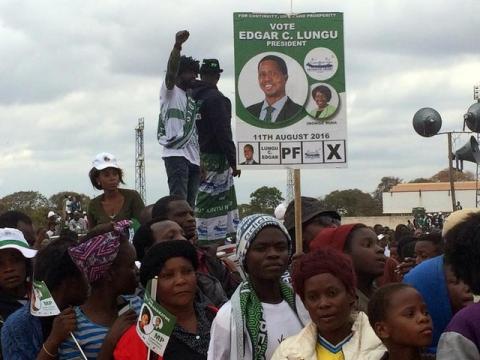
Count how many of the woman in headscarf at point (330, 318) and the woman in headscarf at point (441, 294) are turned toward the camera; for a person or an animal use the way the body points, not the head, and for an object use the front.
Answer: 1

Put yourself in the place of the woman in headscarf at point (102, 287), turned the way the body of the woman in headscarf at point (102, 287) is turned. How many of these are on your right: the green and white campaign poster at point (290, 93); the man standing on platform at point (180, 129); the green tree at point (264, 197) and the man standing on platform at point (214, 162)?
0

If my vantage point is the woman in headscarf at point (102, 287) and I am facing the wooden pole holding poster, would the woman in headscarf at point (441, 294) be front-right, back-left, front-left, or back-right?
front-right

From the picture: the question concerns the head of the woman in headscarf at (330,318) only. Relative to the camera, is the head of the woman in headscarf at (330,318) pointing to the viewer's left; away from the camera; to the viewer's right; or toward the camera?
toward the camera

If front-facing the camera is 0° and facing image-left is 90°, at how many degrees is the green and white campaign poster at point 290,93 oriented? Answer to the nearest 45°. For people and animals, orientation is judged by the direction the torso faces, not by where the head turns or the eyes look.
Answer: approximately 0°

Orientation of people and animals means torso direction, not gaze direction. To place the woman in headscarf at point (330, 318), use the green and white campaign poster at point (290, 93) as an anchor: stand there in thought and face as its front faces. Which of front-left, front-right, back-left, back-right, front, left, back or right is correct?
front

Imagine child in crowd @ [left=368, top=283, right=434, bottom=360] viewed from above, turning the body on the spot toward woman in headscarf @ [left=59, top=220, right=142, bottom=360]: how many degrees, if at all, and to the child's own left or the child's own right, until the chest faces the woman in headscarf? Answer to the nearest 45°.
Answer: approximately 135° to the child's own right

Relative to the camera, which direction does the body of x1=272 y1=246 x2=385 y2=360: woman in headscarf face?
toward the camera
